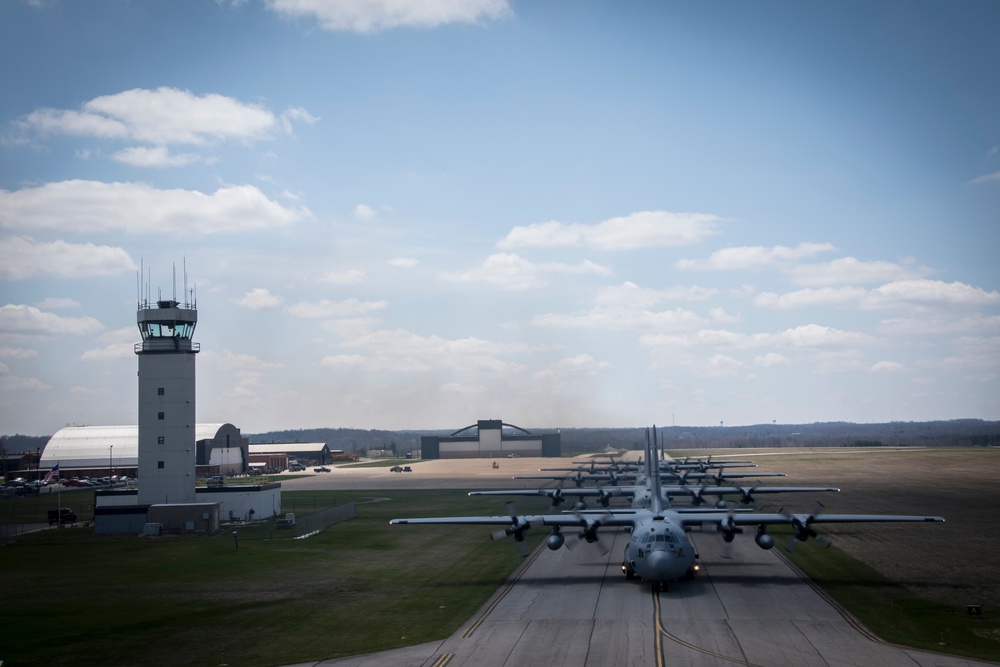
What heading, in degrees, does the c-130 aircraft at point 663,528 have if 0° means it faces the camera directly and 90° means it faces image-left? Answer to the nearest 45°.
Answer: approximately 0°
